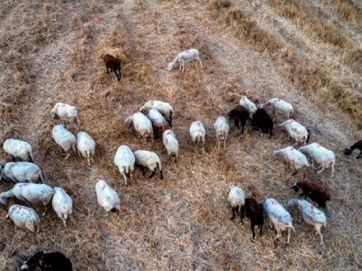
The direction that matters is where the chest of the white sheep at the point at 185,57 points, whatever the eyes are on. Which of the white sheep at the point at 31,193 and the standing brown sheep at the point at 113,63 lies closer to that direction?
the standing brown sheep

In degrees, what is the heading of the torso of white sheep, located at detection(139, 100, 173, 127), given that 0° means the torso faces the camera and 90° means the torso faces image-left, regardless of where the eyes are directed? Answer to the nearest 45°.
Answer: approximately 90°

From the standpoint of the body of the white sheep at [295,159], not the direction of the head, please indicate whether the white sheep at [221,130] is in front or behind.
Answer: in front

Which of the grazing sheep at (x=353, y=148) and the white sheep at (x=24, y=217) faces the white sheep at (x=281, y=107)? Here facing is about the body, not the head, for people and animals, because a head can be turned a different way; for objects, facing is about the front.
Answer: the grazing sheep

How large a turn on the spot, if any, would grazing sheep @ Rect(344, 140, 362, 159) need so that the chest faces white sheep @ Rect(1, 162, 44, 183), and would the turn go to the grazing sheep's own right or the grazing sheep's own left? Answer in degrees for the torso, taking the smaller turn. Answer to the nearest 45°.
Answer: approximately 45° to the grazing sheep's own left

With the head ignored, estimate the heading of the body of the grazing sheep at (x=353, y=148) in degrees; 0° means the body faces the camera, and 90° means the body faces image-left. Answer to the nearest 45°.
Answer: approximately 90°

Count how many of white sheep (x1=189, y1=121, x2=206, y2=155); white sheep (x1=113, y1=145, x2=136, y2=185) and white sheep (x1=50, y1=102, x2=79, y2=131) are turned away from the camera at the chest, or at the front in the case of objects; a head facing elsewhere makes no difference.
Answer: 2

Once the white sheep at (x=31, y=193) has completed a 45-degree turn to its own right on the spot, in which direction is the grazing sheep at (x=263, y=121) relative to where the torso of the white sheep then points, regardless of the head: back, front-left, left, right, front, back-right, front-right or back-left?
back-right
